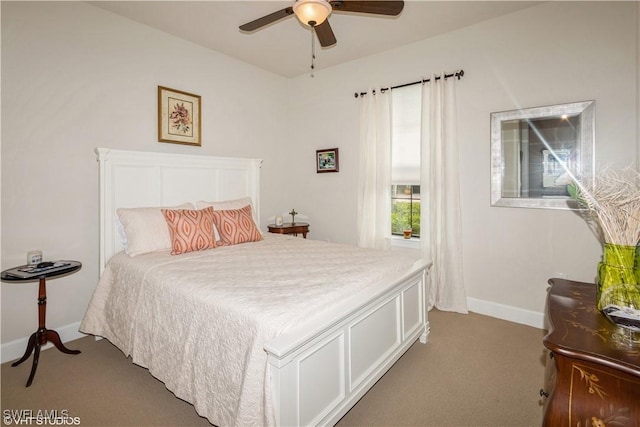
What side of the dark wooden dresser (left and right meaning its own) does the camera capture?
left

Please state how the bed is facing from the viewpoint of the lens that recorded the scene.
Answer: facing the viewer and to the right of the viewer

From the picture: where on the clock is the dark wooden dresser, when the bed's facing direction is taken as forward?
The dark wooden dresser is roughly at 12 o'clock from the bed.

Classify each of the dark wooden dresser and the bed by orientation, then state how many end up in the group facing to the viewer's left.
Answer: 1

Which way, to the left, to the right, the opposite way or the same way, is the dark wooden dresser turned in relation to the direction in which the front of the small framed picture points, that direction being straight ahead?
to the right

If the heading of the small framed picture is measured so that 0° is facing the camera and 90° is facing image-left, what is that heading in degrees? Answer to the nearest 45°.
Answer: approximately 45°

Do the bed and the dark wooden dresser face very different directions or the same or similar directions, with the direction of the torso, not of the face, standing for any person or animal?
very different directions

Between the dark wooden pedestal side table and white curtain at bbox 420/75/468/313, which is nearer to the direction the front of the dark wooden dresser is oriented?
the dark wooden pedestal side table

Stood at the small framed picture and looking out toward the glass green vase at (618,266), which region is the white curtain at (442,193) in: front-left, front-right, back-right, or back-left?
front-left

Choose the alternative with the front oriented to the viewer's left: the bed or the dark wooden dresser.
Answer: the dark wooden dresser

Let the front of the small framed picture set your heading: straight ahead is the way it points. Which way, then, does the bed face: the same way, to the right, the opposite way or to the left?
to the left

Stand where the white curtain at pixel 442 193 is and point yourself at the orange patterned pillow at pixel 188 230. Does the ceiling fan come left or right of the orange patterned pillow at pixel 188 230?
left

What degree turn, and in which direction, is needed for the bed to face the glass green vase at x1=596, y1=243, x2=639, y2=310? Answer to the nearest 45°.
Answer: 0° — it already faces it

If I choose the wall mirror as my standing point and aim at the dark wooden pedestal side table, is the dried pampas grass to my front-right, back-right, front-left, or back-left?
front-left

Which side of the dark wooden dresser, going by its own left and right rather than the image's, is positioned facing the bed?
front

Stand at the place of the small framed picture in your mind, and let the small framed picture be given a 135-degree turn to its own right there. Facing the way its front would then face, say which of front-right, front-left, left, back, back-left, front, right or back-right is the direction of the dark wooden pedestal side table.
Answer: back-left
